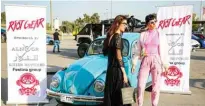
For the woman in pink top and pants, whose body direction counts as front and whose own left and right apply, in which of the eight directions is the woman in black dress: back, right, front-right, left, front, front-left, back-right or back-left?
front-right

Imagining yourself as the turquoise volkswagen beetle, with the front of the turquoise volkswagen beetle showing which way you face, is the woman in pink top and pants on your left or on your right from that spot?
on your left

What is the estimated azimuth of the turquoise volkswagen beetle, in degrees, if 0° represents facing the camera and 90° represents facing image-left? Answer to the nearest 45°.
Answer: approximately 45°

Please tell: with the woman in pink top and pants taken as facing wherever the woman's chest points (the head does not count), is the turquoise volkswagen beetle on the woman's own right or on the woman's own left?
on the woman's own right

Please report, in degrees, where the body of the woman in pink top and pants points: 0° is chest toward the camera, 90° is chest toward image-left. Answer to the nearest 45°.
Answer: approximately 0°
